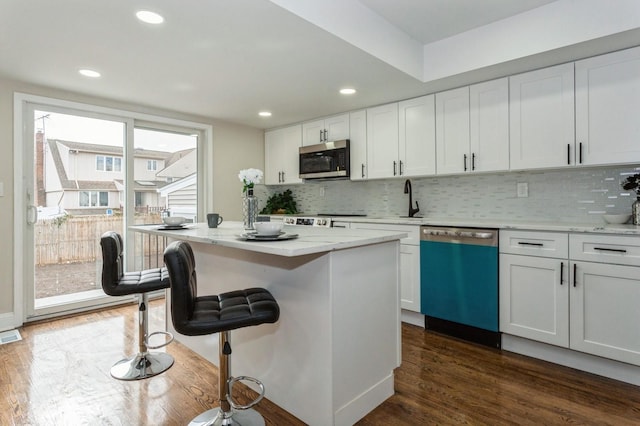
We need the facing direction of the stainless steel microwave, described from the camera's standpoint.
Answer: facing the viewer and to the left of the viewer

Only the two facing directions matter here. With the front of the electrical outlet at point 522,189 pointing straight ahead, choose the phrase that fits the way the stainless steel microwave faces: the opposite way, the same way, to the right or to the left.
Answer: the same way

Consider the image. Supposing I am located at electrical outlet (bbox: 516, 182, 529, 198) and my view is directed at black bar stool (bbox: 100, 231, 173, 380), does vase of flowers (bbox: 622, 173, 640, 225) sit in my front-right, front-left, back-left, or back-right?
back-left

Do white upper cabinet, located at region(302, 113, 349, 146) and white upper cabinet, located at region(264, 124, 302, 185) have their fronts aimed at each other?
no

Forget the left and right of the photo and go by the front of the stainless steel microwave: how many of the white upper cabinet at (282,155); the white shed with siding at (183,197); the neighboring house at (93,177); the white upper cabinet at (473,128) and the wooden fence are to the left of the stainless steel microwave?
1

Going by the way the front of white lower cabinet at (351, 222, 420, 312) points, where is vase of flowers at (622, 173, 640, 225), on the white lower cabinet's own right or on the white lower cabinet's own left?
on the white lower cabinet's own left

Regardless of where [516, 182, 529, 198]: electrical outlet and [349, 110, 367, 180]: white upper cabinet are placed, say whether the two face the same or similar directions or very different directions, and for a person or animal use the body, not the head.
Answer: same or similar directions

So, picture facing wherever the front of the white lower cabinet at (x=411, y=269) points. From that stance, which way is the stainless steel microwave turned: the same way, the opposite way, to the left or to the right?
the same way

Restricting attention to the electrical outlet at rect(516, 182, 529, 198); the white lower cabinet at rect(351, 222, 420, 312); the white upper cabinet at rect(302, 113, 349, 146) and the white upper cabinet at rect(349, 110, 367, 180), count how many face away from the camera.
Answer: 0

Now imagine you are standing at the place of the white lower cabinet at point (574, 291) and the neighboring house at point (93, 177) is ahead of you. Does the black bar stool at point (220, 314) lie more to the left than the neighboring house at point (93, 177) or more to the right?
left

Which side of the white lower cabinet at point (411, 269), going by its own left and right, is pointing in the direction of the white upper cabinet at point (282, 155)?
right

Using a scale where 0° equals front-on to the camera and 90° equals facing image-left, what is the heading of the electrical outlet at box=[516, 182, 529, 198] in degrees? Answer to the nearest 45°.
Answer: approximately 0°

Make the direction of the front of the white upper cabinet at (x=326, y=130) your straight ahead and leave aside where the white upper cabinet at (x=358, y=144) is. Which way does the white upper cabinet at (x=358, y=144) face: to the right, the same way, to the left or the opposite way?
the same way

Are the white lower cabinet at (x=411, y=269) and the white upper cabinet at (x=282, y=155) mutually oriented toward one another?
no

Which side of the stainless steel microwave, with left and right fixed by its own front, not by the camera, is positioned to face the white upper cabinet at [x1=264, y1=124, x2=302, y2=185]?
right

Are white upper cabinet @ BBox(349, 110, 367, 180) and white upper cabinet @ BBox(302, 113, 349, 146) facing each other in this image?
no

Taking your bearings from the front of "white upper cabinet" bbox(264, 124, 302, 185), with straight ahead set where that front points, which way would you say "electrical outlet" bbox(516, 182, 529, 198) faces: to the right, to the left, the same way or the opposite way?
the same way

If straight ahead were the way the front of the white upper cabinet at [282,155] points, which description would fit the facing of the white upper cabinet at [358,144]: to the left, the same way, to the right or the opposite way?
the same way

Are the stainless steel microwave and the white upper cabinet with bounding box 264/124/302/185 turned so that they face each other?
no

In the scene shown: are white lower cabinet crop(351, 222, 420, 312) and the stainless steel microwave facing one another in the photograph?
no
